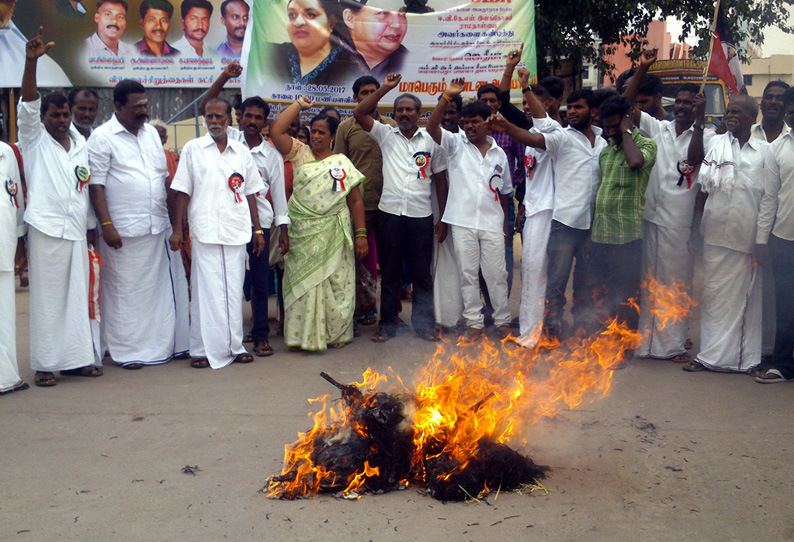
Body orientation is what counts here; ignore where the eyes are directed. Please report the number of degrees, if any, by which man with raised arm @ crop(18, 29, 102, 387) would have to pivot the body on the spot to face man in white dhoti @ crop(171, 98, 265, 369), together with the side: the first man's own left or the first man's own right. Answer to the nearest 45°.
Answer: approximately 45° to the first man's own left

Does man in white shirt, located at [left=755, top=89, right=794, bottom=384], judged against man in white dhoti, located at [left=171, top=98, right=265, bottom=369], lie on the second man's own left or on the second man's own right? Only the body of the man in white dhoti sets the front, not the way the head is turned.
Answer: on the second man's own left

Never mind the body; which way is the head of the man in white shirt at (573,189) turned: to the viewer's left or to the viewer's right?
to the viewer's left

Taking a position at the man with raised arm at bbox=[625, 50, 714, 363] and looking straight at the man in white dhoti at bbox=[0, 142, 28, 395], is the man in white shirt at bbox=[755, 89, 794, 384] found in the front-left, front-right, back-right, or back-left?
back-left

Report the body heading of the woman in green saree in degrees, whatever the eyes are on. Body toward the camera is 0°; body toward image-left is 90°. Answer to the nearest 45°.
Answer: approximately 0°

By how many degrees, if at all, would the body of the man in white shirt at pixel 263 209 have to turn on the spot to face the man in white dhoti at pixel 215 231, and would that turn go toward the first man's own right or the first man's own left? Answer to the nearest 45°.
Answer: approximately 45° to the first man's own right

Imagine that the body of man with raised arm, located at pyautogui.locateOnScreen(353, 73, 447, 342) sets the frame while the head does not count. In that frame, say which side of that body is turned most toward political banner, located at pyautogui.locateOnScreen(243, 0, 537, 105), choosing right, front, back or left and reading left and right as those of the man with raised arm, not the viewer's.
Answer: back

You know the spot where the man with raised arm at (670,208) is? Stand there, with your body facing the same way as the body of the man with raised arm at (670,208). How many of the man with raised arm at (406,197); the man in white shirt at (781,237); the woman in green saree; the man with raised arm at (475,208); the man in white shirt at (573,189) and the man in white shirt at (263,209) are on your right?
5
